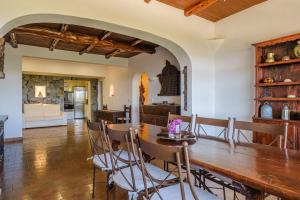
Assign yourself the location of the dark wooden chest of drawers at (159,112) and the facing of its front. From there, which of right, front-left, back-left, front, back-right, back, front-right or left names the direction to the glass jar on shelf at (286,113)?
left

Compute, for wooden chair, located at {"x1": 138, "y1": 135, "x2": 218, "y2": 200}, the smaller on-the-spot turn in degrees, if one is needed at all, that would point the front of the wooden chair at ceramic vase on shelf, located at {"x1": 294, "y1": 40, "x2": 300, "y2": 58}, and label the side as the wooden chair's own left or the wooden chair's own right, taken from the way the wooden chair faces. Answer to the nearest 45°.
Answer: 0° — it already faces it

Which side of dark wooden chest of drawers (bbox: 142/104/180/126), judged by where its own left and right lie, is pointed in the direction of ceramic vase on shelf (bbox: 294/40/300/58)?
left

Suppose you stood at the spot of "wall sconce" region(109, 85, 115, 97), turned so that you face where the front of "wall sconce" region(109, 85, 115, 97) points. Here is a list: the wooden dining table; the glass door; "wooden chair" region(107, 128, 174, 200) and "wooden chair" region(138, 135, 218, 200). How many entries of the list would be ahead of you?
3

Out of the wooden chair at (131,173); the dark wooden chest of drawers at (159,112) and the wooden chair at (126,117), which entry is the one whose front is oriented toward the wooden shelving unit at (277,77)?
the wooden chair at (131,173)

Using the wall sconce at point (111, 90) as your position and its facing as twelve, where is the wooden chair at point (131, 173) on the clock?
The wooden chair is roughly at 12 o'clock from the wall sconce.

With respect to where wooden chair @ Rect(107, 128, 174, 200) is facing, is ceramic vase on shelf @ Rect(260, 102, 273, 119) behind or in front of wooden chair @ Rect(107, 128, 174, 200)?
in front

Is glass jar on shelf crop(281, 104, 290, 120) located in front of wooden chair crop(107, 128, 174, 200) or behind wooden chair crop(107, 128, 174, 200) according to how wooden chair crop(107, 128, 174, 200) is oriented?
in front
